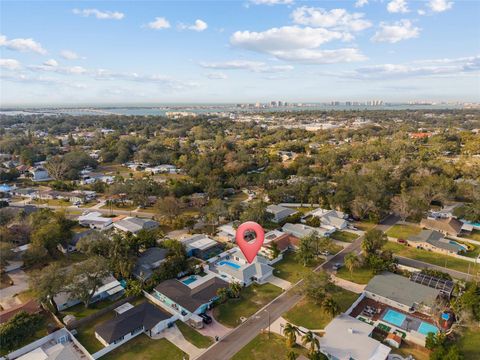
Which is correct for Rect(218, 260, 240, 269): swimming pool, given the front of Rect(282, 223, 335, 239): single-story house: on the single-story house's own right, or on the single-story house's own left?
on the single-story house's own right

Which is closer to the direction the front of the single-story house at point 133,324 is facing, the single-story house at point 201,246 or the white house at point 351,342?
the white house

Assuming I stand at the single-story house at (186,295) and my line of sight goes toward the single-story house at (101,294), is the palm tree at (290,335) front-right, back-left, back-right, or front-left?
back-left

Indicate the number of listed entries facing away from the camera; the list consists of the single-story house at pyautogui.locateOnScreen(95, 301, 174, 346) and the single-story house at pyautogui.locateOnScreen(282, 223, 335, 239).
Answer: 0

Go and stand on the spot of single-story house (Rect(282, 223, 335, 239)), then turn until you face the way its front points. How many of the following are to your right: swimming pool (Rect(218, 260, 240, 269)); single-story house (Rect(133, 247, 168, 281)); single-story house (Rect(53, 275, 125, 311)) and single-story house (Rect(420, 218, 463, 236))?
3

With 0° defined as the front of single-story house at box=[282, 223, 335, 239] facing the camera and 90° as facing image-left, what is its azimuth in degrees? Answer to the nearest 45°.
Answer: approximately 315°

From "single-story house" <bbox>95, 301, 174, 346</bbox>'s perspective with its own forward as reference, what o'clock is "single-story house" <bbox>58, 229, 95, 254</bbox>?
"single-story house" <bbox>58, 229, 95, 254</bbox> is roughly at 7 o'clock from "single-story house" <bbox>95, 301, 174, 346</bbox>.

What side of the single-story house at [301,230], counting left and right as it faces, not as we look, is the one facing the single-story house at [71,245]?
right

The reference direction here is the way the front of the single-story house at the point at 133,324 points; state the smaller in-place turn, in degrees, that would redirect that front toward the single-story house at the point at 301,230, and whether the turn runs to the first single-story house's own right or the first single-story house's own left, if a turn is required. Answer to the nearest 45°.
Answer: approximately 90° to the first single-story house's own left
